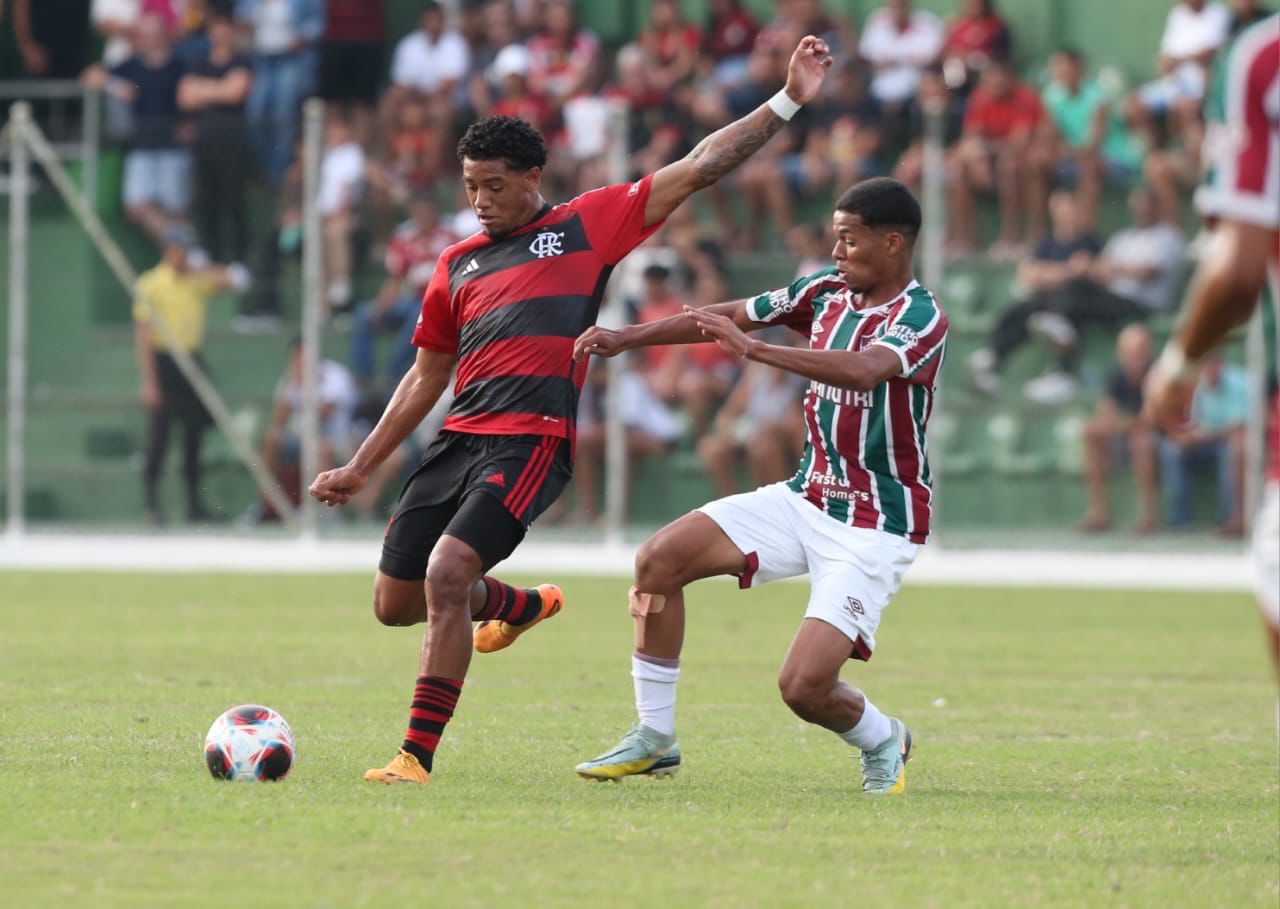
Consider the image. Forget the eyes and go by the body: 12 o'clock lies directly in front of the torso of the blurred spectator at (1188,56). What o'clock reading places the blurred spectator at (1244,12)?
the blurred spectator at (1244,12) is roughly at 9 o'clock from the blurred spectator at (1188,56).

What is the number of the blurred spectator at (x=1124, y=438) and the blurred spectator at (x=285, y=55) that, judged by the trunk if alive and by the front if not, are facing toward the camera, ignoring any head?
2

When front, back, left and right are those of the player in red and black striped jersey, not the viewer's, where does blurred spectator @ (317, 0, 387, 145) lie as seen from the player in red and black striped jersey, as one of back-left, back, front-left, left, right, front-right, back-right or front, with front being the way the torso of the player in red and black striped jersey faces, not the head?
back-right

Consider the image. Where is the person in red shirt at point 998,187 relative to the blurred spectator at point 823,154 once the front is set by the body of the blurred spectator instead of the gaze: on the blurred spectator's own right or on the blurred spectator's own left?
on the blurred spectator's own left

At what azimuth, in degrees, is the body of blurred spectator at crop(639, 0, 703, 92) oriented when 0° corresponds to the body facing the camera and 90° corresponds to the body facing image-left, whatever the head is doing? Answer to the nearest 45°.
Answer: approximately 0°

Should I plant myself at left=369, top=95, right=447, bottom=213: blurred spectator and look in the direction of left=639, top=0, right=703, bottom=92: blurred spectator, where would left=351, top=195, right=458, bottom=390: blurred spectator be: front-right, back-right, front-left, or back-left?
back-right
